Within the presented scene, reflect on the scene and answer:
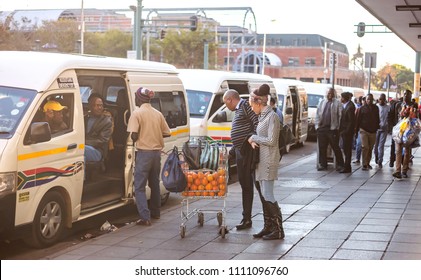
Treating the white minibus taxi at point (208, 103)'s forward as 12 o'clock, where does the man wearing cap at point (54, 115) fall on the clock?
The man wearing cap is roughly at 11 o'clock from the white minibus taxi.

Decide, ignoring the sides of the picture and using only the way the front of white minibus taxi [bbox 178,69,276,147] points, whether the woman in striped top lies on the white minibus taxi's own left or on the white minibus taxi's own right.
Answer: on the white minibus taxi's own left

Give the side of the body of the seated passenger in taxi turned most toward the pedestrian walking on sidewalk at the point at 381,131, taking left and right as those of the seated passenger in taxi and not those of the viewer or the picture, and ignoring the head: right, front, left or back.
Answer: back

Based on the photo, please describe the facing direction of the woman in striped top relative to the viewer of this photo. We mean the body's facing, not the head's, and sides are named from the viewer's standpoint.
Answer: facing to the left of the viewer

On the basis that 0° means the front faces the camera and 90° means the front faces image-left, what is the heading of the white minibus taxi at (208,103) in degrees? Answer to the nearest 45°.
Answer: approximately 45°

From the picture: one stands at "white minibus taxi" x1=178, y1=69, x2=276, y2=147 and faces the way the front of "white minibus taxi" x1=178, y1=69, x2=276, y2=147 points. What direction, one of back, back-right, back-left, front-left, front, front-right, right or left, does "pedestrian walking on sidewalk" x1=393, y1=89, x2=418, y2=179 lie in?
back-left
